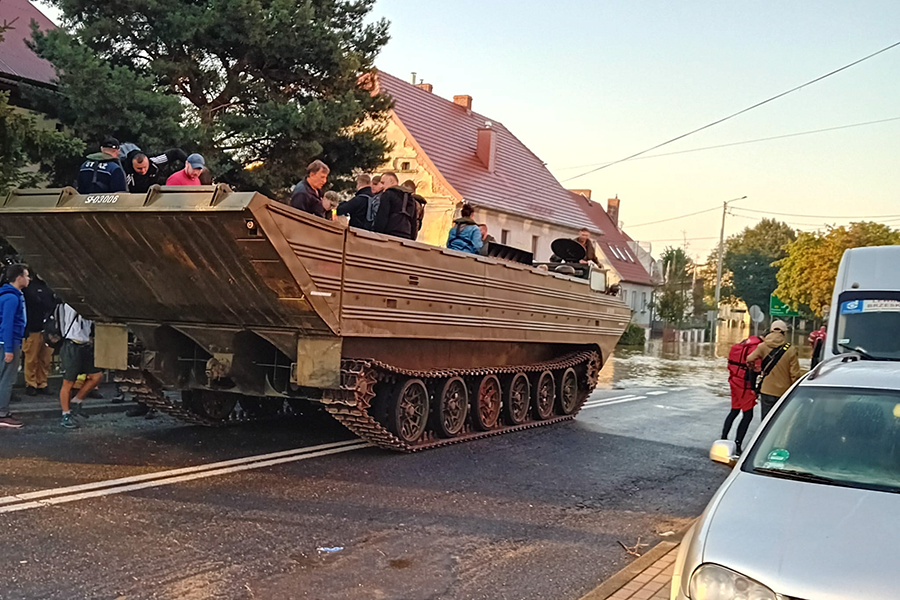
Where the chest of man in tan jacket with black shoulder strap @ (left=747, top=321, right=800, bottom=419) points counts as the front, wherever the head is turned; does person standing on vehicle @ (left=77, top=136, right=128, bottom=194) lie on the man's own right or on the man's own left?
on the man's own left

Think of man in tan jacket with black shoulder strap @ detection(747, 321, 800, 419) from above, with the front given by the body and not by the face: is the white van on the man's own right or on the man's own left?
on the man's own right

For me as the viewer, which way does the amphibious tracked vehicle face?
facing away from the viewer and to the right of the viewer

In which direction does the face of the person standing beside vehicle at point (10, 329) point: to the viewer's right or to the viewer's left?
to the viewer's right

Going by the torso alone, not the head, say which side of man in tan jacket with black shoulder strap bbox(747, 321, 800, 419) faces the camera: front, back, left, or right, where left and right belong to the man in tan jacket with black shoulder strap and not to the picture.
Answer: back
